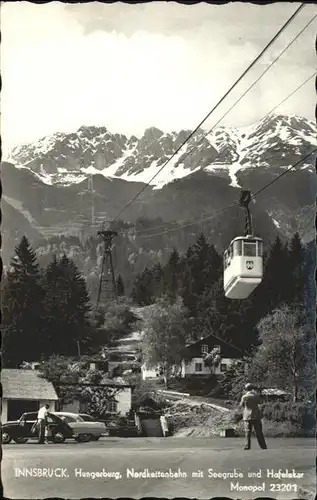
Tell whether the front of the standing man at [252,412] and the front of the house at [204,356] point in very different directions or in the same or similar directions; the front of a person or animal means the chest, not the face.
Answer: very different directions

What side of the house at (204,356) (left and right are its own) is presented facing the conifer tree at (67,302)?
right

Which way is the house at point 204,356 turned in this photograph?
toward the camera

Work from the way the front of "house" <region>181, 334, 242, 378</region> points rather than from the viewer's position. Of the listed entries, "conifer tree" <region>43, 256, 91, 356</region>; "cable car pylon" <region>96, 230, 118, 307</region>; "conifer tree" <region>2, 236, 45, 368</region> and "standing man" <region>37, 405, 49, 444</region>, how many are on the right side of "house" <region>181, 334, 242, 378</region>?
4

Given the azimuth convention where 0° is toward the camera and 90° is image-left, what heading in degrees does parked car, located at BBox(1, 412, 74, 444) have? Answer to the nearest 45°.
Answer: approximately 90°
